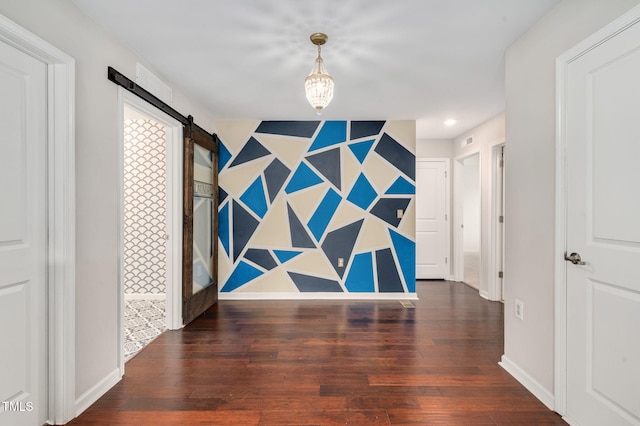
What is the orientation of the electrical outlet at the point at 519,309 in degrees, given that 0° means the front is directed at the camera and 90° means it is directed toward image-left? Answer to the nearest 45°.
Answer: approximately 45°

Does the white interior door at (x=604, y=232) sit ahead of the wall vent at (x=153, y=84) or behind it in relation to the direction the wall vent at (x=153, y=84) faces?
ahead

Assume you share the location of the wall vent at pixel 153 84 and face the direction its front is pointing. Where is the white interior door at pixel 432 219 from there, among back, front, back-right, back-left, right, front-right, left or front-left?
front-left

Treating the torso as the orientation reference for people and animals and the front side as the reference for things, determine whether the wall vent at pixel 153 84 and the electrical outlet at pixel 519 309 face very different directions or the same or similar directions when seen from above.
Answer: very different directions

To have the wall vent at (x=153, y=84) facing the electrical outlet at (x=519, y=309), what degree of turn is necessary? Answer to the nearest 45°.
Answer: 0° — it already faces it

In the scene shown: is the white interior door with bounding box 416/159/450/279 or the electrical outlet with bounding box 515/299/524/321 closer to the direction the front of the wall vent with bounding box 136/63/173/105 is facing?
the electrical outlet

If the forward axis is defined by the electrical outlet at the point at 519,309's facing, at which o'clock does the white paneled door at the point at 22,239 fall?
The white paneled door is roughly at 12 o'clock from the electrical outlet.

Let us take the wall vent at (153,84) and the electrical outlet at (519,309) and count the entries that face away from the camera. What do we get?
0

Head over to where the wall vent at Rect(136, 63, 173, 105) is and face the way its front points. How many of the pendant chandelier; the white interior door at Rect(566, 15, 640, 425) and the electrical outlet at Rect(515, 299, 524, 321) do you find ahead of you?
3

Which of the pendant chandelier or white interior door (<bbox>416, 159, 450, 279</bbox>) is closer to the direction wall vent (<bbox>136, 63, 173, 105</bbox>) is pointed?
the pendant chandelier

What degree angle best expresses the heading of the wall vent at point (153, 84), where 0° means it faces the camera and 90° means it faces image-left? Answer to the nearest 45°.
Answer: approximately 315°
